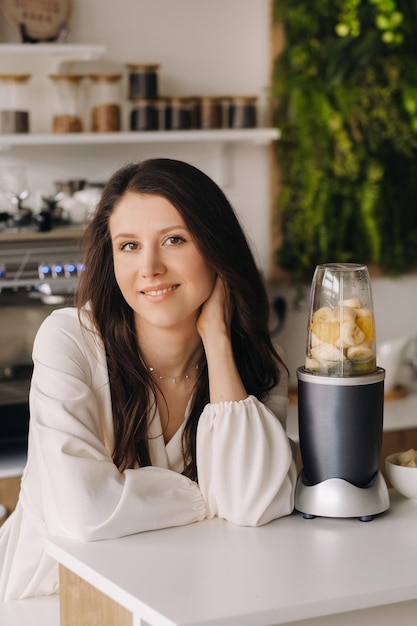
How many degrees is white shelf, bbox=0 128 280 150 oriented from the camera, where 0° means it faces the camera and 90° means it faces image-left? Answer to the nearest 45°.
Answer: approximately 0°

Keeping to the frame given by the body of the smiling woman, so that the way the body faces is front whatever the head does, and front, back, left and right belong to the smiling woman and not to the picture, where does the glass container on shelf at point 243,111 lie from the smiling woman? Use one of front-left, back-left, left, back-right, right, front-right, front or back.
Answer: back

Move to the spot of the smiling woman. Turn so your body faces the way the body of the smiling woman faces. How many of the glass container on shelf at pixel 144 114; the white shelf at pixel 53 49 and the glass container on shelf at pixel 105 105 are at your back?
3

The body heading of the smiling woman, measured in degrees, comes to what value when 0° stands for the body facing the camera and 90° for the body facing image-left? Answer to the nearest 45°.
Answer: approximately 0°

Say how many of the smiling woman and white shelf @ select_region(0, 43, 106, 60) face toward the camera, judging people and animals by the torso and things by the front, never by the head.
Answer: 2

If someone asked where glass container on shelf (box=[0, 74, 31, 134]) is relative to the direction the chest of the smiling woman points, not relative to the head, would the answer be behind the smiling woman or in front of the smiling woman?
behind

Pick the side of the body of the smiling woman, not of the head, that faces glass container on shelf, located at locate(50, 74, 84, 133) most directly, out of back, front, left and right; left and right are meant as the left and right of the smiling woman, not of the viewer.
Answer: back

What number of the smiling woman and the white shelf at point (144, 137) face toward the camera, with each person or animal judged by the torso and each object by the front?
2
